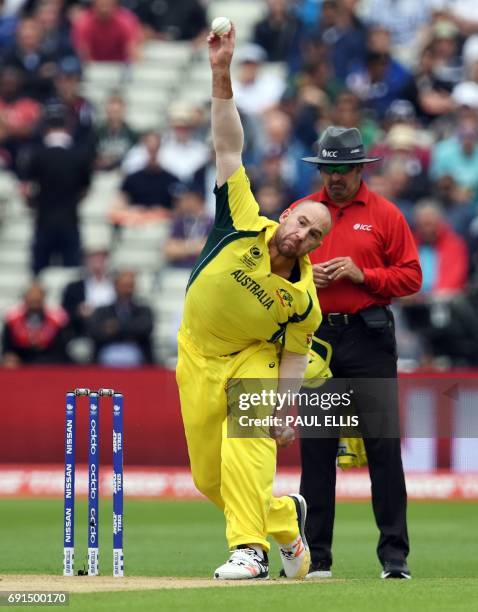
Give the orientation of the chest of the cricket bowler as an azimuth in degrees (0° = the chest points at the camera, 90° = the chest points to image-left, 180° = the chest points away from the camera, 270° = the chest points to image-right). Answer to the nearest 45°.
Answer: approximately 0°

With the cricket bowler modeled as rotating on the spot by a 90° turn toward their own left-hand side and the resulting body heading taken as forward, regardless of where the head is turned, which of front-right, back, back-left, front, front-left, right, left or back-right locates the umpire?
front-left
